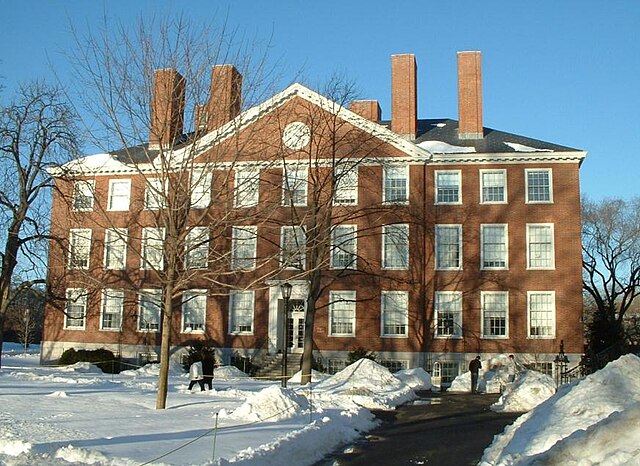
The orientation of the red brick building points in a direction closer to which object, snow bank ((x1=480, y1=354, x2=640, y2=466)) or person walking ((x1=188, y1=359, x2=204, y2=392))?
the snow bank

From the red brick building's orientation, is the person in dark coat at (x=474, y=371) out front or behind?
out front

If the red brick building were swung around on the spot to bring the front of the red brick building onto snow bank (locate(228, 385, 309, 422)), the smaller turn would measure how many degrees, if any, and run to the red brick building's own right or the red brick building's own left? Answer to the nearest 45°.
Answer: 0° — it already faces it

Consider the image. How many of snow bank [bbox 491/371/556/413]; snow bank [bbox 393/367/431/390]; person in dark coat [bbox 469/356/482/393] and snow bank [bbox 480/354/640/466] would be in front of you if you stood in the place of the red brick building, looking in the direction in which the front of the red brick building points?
4

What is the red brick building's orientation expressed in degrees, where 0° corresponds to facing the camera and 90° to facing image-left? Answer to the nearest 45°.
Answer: approximately 0°

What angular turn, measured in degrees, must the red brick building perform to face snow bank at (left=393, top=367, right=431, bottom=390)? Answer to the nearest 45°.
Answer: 0° — it already faces it

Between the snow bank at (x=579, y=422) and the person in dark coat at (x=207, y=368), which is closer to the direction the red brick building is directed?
the snow bank

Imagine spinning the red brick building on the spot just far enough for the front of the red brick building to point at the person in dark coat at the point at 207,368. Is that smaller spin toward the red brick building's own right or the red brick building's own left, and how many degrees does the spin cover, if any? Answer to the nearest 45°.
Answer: approximately 45° to the red brick building's own right

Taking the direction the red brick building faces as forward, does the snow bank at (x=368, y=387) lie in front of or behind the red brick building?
in front
